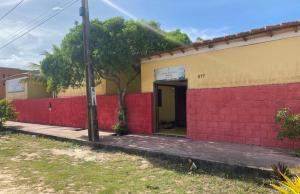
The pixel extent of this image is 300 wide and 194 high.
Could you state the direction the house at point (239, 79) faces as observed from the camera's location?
facing the viewer and to the left of the viewer

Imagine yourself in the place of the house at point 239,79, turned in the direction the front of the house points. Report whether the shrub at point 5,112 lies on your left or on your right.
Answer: on your right

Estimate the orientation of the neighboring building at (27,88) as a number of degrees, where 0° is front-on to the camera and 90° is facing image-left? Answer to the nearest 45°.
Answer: approximately 45°

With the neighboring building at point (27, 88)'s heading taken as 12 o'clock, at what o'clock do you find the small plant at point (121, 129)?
The small plant is roughly at 10 o'clock from the neighboring building.

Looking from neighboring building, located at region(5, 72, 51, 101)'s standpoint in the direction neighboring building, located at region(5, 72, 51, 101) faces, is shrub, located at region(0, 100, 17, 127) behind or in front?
in front

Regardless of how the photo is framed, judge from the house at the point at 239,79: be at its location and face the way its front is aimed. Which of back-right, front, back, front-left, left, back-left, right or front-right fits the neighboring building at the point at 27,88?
right

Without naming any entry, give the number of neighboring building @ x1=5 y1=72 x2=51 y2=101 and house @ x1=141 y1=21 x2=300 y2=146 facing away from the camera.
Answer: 0

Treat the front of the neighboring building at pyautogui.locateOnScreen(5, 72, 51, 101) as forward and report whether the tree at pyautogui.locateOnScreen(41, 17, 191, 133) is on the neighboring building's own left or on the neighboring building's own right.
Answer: on the neighboring building's own left

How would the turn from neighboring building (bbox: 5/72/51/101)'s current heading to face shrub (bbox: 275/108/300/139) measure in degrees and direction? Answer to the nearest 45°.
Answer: approximately 45° to its left

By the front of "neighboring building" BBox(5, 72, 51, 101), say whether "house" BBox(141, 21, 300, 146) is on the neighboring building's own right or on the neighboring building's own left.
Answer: on the neighboring building's own left

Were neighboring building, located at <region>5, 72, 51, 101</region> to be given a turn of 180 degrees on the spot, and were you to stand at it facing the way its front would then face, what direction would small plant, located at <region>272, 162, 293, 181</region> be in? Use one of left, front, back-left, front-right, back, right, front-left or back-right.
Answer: back-right

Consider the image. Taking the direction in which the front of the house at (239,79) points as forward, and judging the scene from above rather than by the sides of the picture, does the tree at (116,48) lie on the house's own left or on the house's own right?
on the house's own right
